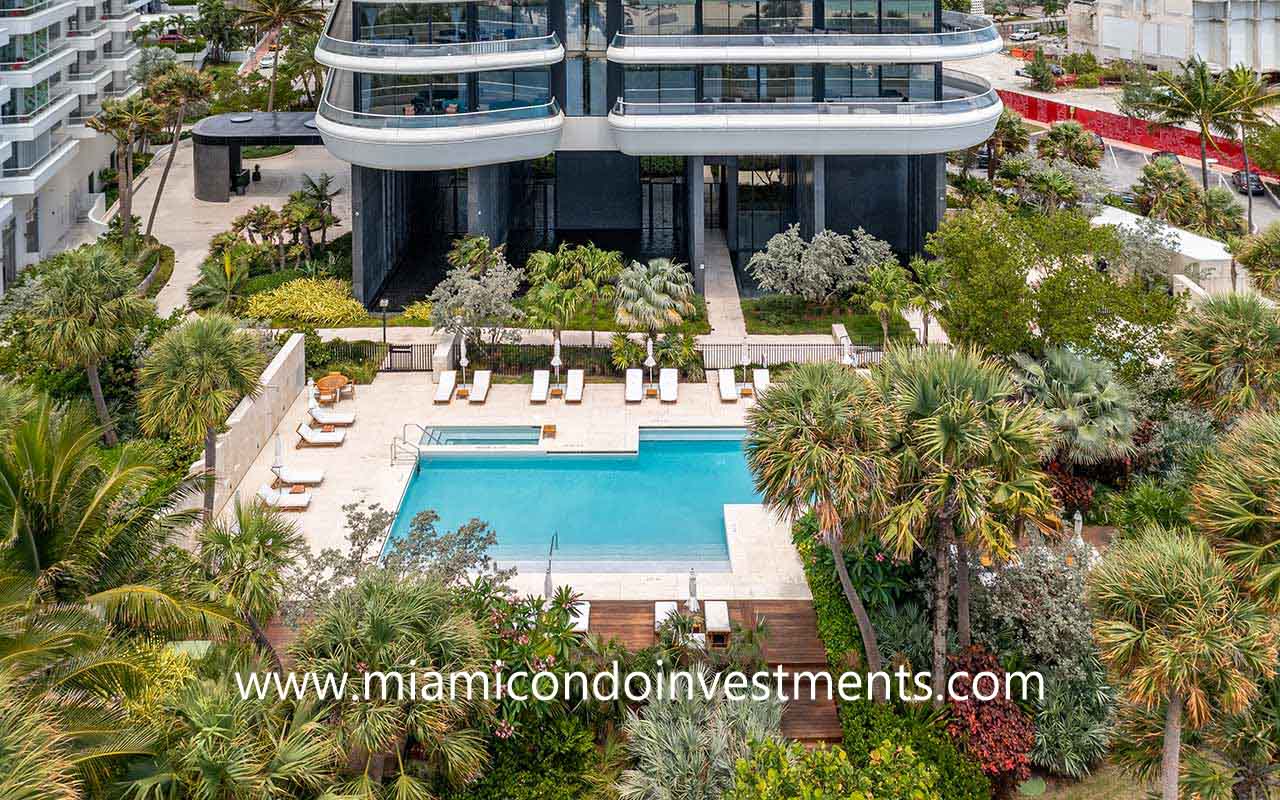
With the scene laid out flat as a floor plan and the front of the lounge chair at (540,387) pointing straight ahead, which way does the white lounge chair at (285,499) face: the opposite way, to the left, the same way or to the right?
to the left

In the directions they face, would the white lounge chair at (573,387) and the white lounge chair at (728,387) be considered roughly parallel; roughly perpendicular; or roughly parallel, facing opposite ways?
roughly parallel

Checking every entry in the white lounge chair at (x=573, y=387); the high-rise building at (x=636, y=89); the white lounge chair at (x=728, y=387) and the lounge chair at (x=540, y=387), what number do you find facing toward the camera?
4

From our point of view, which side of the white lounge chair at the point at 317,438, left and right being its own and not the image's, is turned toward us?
right

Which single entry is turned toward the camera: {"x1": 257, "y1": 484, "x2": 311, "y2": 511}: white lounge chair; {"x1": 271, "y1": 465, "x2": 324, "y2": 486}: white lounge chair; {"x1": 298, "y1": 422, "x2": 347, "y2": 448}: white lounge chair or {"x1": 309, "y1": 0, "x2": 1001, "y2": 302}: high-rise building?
the high-rise building

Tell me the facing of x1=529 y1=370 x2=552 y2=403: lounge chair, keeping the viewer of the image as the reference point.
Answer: facing the viewer

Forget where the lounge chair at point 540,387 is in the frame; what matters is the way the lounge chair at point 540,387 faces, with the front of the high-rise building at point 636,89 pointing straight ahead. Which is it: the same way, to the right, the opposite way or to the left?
the same way

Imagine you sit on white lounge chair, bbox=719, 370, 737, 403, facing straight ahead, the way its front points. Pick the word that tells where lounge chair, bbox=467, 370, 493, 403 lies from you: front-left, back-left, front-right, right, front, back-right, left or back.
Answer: right

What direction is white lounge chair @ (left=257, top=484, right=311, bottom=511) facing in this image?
to the viewer's right

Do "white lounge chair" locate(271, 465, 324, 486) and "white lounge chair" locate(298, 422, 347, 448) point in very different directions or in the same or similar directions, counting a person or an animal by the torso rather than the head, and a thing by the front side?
same or similar directions

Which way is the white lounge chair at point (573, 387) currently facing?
toward the camera

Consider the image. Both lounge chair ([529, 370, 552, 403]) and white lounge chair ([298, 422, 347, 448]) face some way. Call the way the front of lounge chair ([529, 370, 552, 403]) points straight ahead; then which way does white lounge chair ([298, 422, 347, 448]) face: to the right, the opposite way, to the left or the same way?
to the left

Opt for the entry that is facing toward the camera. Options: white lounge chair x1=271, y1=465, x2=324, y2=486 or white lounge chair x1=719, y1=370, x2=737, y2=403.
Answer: white lounge chair x1=719, y1=370, x2=737, y2=403

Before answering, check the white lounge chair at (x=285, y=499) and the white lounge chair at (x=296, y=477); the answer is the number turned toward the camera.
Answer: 0

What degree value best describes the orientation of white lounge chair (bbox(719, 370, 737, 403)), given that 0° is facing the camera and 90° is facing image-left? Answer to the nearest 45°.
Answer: approximately 0°

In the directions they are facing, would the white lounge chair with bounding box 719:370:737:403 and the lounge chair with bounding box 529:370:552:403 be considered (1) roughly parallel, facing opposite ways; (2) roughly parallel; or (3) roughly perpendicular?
roughly parallel
